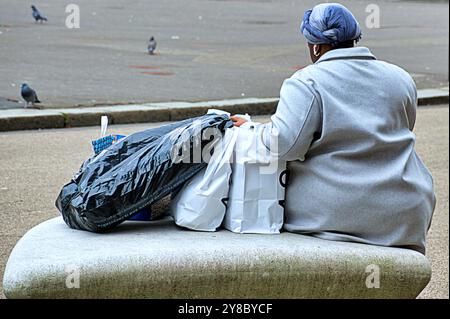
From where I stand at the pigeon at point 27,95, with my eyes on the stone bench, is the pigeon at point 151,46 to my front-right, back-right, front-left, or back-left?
back-left
